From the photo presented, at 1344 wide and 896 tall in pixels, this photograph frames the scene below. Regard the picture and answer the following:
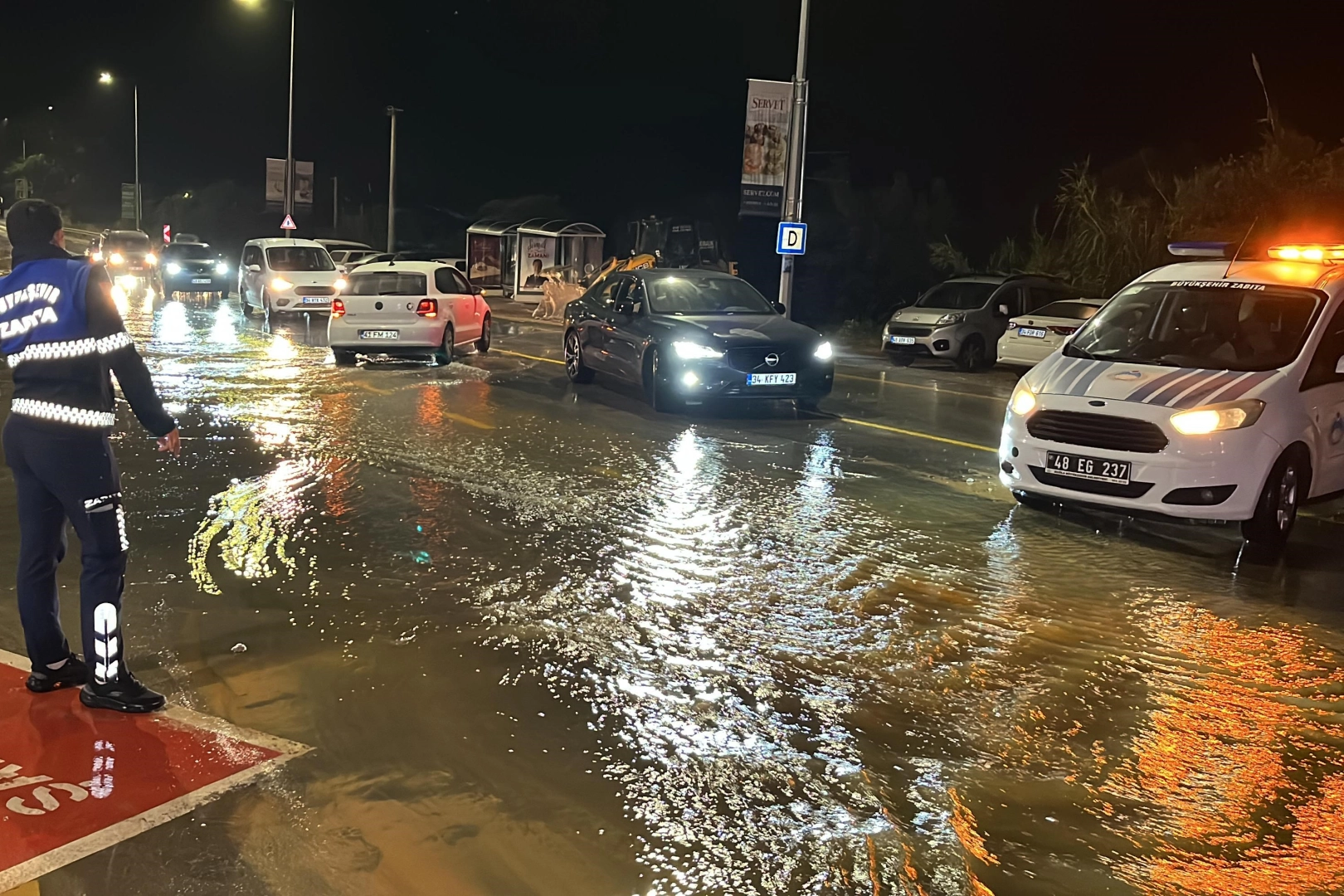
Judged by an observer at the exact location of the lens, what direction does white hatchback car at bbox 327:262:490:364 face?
facing away from the viewer and to the right of the viewer

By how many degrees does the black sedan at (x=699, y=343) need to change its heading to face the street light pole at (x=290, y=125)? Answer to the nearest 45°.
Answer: approximately 180°

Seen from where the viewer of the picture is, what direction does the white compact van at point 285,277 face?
facing the viewer and to the right of the viewer

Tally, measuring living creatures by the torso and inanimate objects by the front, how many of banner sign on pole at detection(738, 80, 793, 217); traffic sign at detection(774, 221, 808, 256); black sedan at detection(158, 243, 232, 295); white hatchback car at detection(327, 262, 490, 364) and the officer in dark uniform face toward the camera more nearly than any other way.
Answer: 3

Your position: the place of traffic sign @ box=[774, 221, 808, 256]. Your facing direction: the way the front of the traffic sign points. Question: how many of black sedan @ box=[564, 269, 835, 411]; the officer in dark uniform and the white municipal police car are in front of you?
3

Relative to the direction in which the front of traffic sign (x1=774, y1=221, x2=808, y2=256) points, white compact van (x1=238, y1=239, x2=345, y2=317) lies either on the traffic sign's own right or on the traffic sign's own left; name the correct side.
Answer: on the traffic sign's own right

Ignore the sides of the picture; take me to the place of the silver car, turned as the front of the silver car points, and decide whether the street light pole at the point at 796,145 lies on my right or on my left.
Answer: on my right

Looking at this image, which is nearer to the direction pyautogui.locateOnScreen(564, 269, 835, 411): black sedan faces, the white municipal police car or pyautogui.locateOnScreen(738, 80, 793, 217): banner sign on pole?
the white municipal police car

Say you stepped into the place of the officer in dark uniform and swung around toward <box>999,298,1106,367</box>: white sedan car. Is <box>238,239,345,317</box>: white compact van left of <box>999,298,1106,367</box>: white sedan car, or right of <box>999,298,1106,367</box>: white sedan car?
left

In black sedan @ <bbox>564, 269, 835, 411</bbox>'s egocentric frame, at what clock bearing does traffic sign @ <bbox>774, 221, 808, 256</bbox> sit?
The traffic sign is roughly at 8 o'clock from the black sedan.

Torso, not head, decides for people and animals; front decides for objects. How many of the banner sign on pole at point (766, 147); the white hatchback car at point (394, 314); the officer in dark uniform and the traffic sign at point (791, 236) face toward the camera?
2

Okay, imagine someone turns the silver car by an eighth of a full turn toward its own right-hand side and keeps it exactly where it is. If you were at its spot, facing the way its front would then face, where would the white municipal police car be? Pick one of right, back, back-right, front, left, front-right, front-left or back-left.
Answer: left

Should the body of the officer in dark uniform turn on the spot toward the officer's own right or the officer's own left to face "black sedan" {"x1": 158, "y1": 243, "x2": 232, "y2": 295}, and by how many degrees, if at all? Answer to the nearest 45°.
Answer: approximately 45° to the officer's own left

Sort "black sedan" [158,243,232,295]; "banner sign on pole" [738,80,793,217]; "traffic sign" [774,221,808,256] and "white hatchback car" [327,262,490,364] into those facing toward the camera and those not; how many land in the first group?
3

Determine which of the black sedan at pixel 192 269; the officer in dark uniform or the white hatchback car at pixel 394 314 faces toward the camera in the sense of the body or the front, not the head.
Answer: the black sedan

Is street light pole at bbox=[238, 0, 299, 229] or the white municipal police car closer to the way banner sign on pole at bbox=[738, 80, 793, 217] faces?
the white municipal police car

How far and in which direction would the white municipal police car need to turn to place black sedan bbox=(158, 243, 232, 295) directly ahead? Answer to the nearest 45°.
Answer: approximately 90° to its right

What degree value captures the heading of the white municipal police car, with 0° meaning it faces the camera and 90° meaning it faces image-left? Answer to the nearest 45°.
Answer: approximately 45°

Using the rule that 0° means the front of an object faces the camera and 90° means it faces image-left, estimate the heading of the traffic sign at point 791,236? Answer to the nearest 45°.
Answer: approximately 0°
